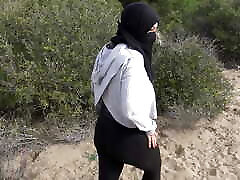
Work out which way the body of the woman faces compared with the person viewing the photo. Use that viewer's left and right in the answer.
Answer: facing away from the viewer and to the right of the viewer

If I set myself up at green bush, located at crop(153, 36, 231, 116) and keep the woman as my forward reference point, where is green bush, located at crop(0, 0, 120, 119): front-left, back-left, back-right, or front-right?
front-right

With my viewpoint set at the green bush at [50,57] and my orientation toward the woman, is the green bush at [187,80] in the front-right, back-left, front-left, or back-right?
front-left

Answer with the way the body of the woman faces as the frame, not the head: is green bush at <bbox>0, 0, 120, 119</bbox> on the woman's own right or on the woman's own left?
on the woman's own left

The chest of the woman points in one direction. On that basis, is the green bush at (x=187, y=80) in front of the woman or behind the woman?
in front
